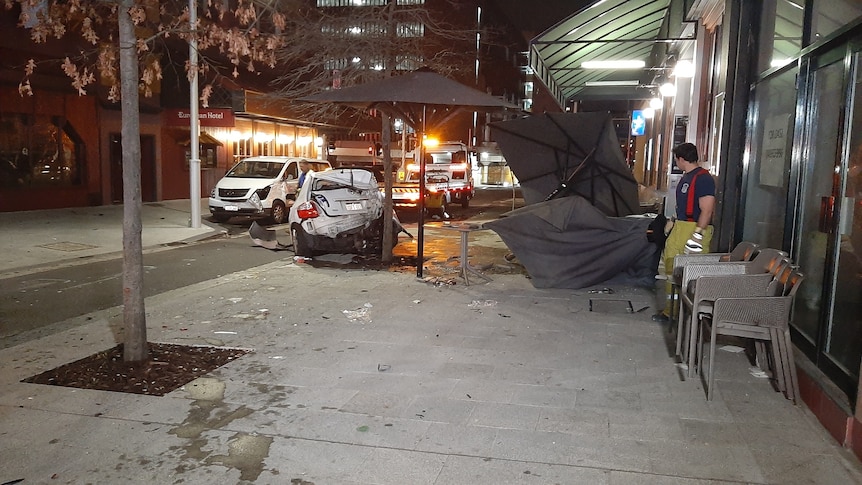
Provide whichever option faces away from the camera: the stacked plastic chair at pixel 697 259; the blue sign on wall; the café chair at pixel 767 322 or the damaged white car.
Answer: the damaged white car

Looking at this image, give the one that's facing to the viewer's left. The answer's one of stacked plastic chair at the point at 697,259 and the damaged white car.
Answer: the stacked plastic chair

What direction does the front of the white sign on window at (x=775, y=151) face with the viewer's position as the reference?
facing the viewer and to the left of the viewer

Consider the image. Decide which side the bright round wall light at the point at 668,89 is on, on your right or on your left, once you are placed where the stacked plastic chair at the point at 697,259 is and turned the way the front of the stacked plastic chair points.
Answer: on your right

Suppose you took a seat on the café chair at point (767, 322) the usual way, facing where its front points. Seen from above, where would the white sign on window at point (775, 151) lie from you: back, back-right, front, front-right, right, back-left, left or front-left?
right

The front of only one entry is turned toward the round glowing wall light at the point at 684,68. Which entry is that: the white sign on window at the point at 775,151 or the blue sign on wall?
the blue sign on wall

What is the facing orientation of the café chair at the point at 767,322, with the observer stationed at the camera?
facing to the left of the viewer

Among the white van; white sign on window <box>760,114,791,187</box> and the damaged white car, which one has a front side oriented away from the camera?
the damaged white car

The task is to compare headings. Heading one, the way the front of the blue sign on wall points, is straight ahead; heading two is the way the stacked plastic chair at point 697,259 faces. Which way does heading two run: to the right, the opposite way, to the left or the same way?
to the right

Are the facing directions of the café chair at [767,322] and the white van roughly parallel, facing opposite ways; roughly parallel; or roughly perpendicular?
roughly perpendicular

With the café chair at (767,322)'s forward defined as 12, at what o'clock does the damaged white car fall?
The damaged white car is roughly at 1 o'clock from the café chair.

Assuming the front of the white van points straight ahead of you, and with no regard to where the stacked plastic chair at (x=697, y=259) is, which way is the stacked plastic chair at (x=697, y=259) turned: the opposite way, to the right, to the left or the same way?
to the right

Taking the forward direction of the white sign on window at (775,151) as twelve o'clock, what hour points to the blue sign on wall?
The blue sign on wall is roughly at 4 o'clock from the white sign on window.

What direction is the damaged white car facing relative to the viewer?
away from the camera

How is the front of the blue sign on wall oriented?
toward the camera

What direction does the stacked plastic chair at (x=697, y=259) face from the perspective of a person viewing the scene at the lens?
facing to the left of the viewer
